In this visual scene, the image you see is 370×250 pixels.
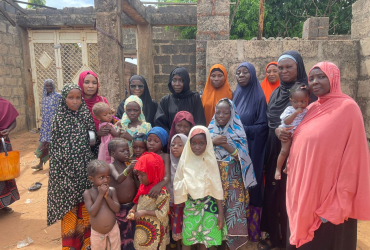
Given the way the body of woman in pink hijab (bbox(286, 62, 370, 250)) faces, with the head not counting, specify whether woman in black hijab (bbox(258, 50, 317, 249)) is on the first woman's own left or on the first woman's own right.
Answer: on the first woman's own right

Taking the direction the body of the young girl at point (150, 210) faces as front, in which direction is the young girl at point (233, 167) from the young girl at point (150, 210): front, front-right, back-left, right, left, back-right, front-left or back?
back-left

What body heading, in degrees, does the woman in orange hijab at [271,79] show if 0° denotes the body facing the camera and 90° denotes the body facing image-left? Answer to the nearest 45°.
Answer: approximately 0°

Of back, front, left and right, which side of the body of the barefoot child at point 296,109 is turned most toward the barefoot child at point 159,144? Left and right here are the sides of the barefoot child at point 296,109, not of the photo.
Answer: right

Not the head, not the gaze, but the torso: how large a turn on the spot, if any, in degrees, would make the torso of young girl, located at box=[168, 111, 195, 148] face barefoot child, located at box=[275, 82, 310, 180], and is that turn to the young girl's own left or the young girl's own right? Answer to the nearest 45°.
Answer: approximately 45° to the young girl's own left

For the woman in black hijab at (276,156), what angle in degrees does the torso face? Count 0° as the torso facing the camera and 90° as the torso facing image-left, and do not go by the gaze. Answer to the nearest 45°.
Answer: approximately 0°

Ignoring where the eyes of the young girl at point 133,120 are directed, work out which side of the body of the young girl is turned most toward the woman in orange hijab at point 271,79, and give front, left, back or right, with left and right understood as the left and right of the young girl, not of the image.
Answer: left
